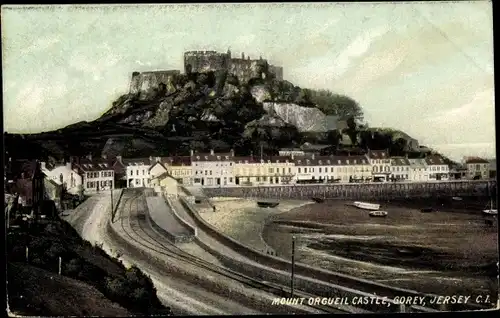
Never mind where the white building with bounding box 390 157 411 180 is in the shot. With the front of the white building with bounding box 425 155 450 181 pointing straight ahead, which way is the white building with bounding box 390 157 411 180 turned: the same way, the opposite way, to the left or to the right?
the same way

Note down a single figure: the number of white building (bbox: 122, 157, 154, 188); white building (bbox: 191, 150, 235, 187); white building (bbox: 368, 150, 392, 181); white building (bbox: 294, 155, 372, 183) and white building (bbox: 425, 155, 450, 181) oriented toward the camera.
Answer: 5

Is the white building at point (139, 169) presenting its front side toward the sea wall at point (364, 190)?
no

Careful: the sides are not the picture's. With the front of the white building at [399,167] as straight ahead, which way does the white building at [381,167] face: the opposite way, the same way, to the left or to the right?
the same way

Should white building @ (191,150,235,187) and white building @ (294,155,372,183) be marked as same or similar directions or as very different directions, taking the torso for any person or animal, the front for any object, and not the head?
same or similar directions

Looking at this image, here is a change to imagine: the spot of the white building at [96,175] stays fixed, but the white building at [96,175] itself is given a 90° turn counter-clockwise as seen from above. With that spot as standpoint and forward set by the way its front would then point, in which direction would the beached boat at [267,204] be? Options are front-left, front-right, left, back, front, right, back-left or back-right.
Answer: front-right

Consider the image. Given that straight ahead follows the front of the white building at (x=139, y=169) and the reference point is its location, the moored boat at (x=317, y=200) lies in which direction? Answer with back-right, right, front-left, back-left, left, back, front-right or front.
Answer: left

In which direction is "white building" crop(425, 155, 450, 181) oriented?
toward the camera

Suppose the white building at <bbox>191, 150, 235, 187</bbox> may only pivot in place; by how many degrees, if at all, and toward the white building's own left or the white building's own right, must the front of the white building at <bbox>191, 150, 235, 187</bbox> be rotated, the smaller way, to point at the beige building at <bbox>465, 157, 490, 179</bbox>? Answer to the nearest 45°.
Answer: approximately 90° to the white building's own left

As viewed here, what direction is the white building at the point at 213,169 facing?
toward the camera
